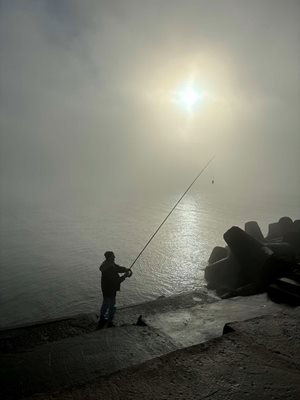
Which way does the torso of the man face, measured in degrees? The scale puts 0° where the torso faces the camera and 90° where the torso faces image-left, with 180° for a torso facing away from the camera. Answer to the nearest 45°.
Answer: approximately 225°

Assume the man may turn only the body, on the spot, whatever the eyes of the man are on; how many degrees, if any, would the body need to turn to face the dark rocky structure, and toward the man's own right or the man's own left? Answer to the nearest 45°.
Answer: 0° — they already face it
